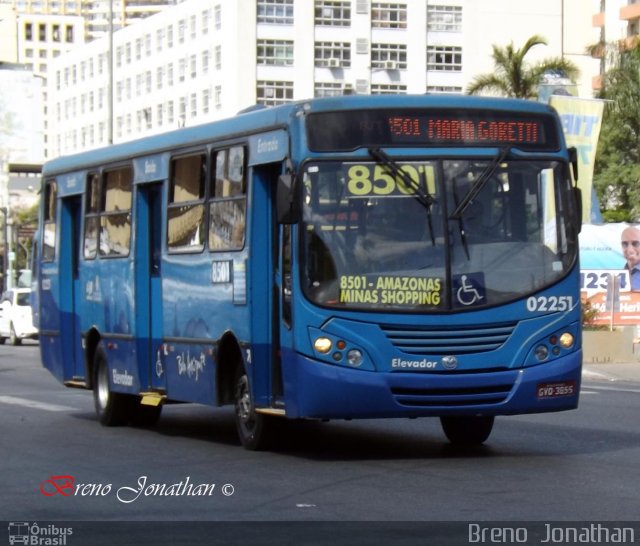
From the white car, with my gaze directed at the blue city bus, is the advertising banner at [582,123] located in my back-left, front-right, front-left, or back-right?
front-left

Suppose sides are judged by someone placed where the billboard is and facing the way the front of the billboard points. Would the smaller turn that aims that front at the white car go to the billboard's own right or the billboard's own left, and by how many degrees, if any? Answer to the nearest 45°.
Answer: approximately 90° to the billboard's own right

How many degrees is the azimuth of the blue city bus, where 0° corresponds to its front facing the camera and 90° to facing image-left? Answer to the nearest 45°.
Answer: approximately 315°

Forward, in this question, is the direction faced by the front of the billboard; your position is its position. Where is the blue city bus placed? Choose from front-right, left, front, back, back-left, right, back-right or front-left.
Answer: front

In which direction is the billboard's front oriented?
toward the camera

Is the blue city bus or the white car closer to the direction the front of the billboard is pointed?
the blue city bus
